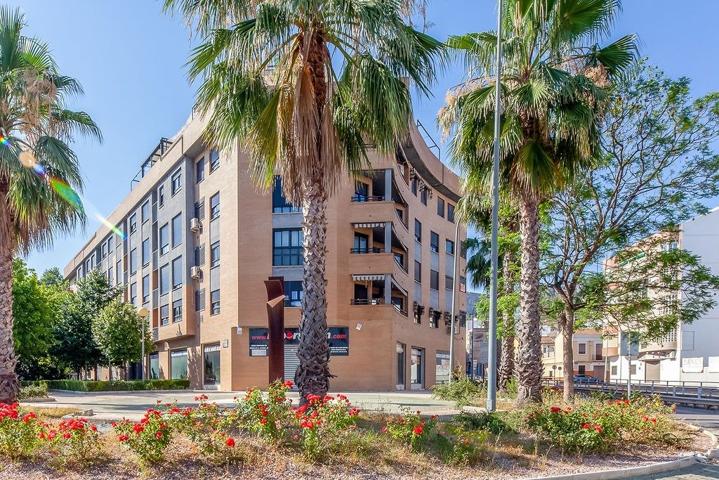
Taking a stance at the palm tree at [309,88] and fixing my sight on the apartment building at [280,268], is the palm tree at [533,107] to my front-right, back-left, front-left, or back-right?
front-right
